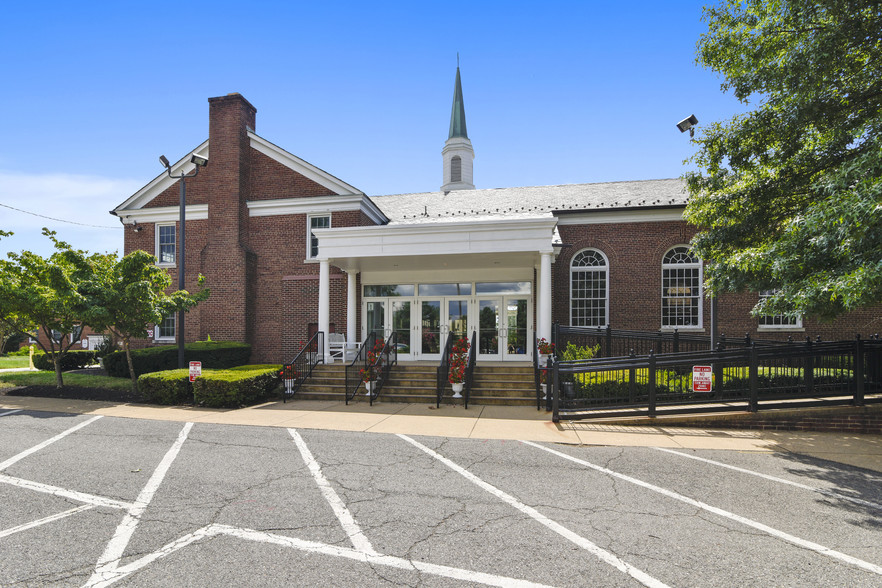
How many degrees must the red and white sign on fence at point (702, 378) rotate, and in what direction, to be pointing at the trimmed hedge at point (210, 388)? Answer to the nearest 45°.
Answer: approximately 90° to its right

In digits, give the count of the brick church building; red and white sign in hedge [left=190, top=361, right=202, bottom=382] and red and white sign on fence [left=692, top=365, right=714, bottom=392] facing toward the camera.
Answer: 3

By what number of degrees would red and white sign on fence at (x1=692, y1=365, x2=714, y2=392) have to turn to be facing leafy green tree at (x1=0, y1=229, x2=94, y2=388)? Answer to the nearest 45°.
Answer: approximately 90° to its right

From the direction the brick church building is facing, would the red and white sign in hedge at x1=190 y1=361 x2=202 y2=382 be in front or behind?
in front

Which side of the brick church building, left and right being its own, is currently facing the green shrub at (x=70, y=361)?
right

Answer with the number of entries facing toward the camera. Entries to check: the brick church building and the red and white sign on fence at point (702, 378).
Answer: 2

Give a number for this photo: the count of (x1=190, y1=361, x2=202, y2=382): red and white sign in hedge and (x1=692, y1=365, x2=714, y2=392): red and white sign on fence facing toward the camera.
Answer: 2

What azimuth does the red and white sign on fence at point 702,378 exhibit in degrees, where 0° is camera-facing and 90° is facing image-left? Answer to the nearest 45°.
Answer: approximately 0°

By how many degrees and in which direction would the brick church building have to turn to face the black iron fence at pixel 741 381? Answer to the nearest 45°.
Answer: approximately 45° to its left

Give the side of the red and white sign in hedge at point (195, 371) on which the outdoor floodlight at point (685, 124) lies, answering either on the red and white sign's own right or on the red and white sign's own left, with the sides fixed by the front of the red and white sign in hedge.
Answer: on the red and white sign's own left
